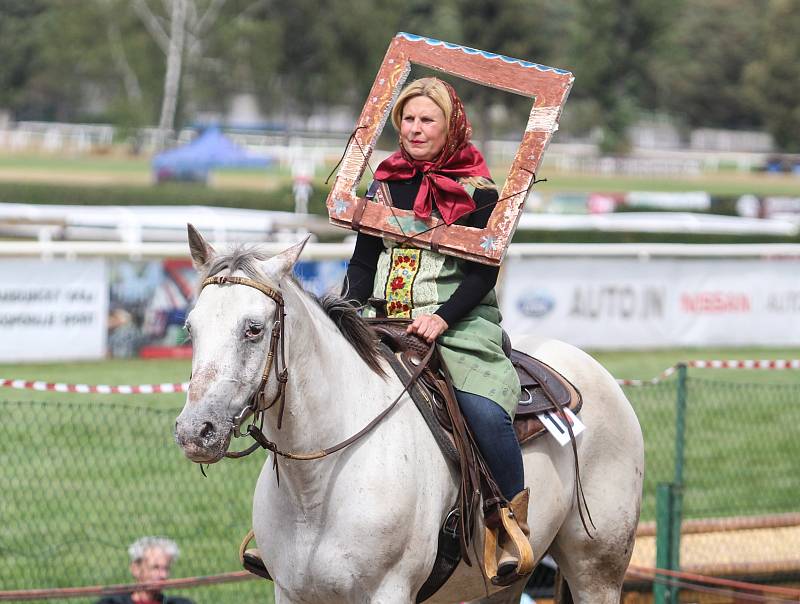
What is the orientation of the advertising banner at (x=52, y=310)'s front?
toward the camera

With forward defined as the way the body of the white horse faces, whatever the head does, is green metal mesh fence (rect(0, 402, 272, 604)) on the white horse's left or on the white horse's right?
on the white horse's right

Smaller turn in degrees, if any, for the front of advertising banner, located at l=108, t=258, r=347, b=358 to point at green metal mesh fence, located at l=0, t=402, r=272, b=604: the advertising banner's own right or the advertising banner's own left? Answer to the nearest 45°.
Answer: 0° — it already faces it

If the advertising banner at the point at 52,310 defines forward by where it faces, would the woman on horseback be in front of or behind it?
in front

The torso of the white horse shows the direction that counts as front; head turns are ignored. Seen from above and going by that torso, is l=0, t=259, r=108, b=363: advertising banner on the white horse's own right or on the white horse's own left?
on the white horse's own right

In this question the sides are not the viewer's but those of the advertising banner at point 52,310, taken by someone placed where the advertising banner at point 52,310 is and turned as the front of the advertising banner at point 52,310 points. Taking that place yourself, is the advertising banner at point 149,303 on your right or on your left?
on your left

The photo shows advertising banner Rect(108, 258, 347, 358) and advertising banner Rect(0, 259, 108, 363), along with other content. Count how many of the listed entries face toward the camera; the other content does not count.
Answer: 2

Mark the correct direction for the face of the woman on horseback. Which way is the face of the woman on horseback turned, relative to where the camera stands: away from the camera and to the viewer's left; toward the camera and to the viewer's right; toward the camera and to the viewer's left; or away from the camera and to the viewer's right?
toward the camera and to the viewer's left

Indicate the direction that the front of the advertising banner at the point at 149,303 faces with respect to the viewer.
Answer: facing the viewer

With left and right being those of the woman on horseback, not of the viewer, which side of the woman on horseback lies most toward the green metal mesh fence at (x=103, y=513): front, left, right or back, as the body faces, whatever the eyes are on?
right

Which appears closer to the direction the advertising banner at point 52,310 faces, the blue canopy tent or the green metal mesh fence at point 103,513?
the green metal mesh fence

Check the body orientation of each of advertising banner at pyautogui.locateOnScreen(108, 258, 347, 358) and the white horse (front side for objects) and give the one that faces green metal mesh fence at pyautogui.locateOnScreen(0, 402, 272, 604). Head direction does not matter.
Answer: the advertising banner

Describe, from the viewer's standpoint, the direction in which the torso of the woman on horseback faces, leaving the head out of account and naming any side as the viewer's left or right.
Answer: facing the viewer and to the left of the viewer

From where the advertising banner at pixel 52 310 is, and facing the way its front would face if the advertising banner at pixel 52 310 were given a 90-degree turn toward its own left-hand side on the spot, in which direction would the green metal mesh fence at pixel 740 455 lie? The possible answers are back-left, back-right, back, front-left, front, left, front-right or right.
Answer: front-right

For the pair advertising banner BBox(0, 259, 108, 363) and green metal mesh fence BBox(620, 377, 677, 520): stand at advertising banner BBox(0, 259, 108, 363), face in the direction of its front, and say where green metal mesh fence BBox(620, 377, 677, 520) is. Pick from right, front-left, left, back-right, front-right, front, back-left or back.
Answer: front-left
